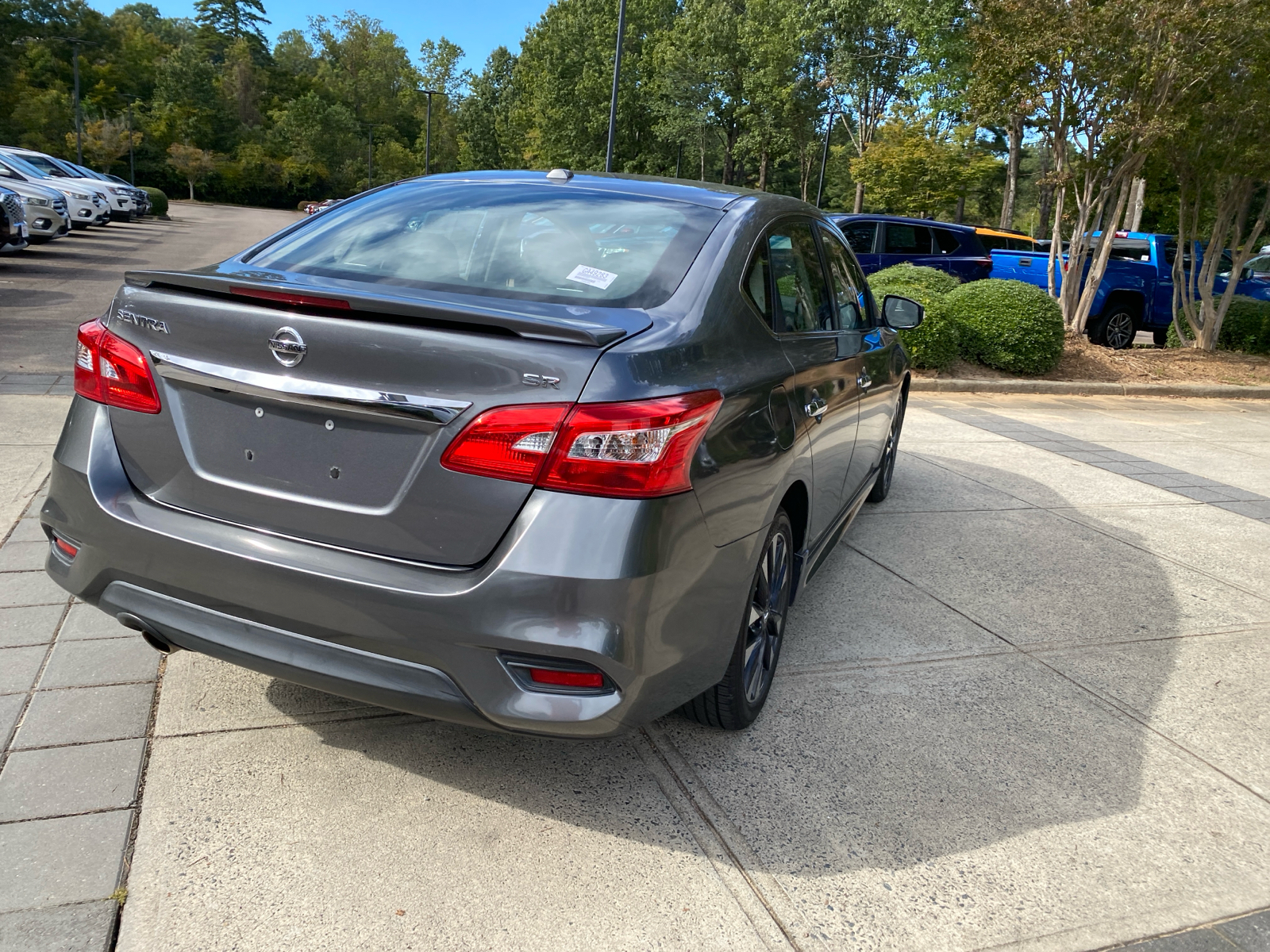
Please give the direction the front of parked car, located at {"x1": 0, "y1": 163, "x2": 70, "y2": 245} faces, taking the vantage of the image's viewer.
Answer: facing the viewer and to the right of the viewer

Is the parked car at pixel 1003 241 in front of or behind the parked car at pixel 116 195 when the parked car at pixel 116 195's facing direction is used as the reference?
in front

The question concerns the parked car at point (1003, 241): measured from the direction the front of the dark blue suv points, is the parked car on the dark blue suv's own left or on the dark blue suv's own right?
on the dark blue suv's own right

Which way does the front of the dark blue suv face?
to the viewer's left

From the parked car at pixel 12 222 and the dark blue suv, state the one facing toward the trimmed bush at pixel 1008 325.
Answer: the parked car

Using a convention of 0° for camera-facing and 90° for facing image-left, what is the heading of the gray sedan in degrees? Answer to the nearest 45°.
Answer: approximately 225°

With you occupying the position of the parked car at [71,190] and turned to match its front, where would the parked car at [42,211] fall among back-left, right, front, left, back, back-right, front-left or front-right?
front-right
